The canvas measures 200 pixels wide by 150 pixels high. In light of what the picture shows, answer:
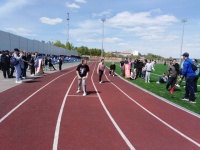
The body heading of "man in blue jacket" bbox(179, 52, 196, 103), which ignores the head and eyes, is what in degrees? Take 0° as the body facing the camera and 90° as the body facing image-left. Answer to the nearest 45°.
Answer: approximately 90°
